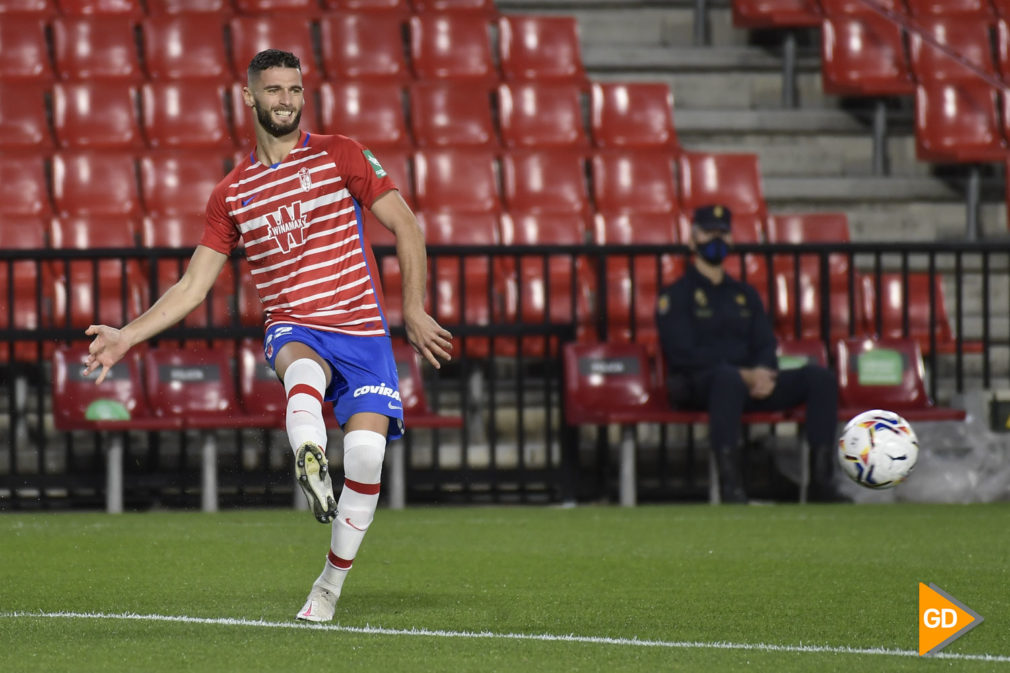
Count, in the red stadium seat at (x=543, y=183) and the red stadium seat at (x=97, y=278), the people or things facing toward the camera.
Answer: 2

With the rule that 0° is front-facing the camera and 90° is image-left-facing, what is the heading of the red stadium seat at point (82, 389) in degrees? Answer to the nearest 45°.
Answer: approximately 0°

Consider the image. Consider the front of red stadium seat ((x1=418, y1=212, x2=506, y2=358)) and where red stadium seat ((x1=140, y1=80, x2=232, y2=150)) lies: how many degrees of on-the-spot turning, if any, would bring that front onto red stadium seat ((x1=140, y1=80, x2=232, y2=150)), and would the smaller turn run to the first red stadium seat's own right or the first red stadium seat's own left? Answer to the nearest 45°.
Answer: approximately 135° to the first red stadium seat's own right

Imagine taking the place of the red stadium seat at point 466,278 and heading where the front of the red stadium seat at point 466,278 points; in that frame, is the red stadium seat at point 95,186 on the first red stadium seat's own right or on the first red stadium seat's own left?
on the first red stadium seat's own right
